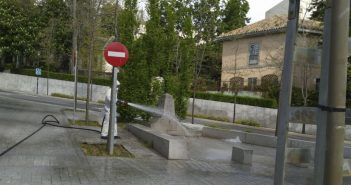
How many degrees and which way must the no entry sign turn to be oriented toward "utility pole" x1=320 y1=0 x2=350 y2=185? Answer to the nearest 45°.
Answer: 0° — it already faces it

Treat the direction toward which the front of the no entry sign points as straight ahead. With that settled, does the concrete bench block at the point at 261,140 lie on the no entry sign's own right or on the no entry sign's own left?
on the no entry sign's own left

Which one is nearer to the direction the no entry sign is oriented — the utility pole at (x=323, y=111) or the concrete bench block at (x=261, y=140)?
the utility pole

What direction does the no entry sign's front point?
toward the camera

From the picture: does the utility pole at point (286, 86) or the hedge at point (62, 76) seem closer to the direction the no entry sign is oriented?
the utility pole

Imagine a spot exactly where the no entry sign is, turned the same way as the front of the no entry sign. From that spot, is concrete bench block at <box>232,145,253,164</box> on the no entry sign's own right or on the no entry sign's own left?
on the no entry sign's own left

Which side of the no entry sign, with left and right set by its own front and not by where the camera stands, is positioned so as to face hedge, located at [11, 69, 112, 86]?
back

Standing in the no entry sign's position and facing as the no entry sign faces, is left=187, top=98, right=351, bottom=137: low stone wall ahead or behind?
behind
